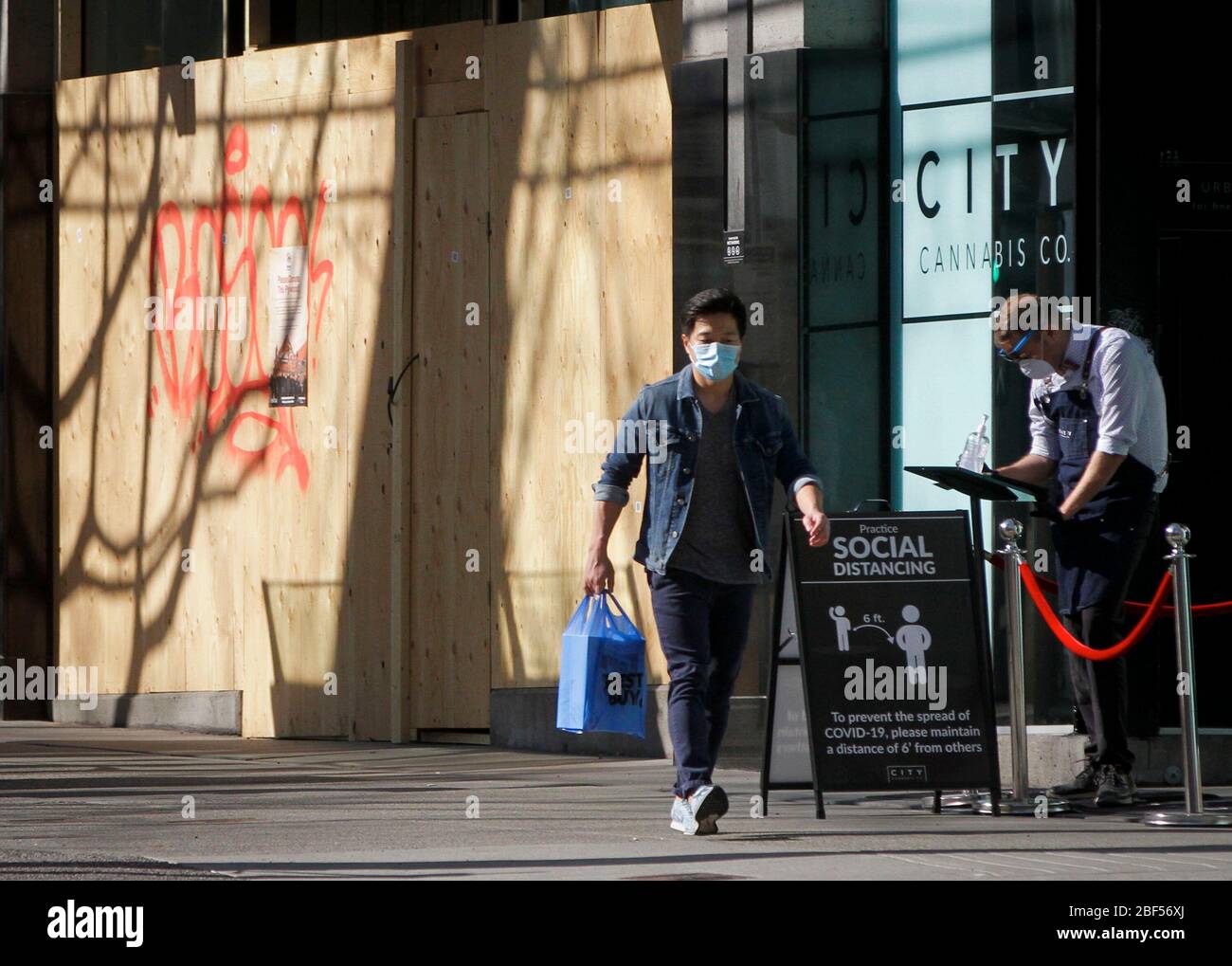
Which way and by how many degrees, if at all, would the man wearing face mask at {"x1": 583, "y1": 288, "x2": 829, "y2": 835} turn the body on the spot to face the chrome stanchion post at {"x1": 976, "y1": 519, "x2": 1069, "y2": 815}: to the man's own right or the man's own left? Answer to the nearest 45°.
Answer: approximately 135° to the man's own left

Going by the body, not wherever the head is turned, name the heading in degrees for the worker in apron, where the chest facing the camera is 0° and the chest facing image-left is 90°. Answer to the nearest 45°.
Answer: approximately 45°

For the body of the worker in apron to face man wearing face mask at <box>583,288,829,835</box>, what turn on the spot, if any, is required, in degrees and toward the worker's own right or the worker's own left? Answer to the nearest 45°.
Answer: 0° — they already face them

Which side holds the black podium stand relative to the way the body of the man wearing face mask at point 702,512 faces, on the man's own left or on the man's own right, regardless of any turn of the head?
on the man's own left

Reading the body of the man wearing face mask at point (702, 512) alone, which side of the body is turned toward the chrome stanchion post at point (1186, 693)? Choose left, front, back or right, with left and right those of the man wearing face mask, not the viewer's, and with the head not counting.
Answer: left
